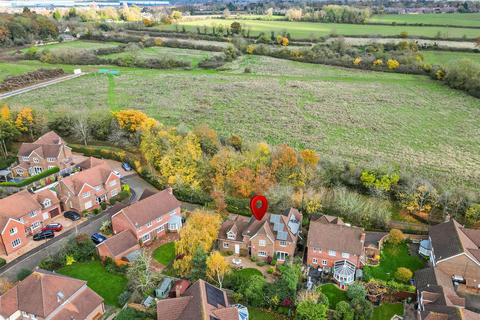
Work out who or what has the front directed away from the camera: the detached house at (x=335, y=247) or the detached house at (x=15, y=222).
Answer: the detached house at (x=335, y=247)

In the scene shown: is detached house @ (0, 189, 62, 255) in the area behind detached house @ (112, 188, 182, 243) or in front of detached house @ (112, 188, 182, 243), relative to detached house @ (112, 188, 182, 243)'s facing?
in front

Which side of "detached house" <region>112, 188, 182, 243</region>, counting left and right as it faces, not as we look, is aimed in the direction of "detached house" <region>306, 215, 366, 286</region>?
back

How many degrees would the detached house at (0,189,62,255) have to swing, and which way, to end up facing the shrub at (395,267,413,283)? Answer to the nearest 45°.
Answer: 0° — it already faces it

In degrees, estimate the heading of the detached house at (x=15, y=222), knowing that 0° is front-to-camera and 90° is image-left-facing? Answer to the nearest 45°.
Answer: approximately 315°

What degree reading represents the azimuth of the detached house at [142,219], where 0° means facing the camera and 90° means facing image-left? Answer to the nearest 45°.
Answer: approximately 135°

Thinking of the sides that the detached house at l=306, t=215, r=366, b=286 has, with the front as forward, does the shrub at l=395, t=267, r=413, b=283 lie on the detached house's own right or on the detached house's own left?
on the detached house's own right

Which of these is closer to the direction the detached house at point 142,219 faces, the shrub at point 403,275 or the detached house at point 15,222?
the detached house

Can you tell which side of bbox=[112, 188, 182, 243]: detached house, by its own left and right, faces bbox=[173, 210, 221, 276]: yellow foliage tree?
back

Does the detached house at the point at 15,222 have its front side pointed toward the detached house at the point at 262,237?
yes

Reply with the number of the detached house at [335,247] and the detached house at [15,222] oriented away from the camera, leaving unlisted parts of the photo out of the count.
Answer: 1

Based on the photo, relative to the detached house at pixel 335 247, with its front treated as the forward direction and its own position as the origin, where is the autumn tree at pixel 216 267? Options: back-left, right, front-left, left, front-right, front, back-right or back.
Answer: back-left

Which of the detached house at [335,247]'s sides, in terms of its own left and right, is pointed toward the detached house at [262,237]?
left
